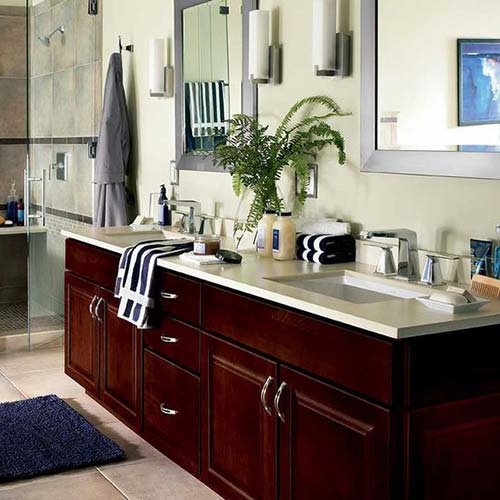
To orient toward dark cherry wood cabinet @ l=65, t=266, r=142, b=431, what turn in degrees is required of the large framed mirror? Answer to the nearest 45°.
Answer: approximately 90° to its right

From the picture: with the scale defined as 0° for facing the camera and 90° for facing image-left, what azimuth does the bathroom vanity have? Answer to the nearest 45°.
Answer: approximately 45°

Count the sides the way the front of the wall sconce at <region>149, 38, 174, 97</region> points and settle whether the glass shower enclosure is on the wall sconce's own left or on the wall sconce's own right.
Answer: on the wall sconce's own right

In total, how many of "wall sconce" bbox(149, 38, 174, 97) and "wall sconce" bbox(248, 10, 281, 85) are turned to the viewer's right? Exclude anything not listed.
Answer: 0

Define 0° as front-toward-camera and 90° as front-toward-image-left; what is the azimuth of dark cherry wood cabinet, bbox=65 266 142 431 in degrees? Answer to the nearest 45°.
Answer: approximately 45°

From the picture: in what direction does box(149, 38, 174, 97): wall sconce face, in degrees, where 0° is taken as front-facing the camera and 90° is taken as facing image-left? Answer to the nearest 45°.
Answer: approximately 45°

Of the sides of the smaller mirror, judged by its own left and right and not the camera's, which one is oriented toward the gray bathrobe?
right

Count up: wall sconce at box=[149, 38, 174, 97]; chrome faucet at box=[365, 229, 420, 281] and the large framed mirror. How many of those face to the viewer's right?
0

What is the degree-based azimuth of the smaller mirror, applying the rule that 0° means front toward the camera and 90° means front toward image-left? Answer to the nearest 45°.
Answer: approximately 45°
